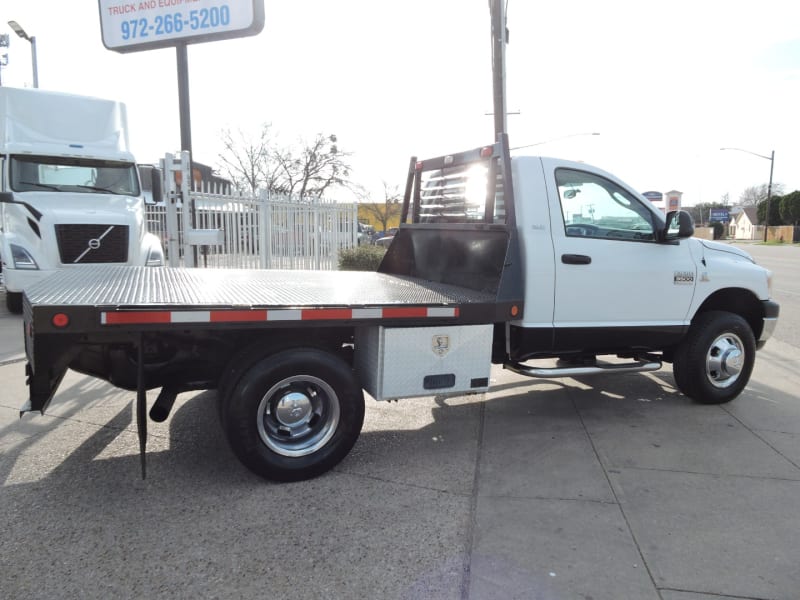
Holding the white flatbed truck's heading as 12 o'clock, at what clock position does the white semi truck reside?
The white semi truck is roughly at 9 o'clock from the white flatbed truck.

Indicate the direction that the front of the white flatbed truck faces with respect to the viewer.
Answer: facing away from the viewer and to the right of the viewer

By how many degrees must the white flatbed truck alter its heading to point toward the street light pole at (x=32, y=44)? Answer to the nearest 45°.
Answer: approximately 90° to its left

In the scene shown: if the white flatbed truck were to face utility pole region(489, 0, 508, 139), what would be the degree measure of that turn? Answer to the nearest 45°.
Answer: approximately 45° to its left

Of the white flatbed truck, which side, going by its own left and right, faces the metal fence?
left

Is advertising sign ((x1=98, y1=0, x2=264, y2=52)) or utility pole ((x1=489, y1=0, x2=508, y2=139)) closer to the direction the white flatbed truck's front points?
the utility pole

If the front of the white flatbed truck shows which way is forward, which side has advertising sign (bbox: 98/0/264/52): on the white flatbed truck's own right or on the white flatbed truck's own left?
on the white flatbed truck's own left

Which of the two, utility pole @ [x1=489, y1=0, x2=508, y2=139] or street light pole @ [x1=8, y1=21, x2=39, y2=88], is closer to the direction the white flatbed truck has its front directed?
the utility pole
